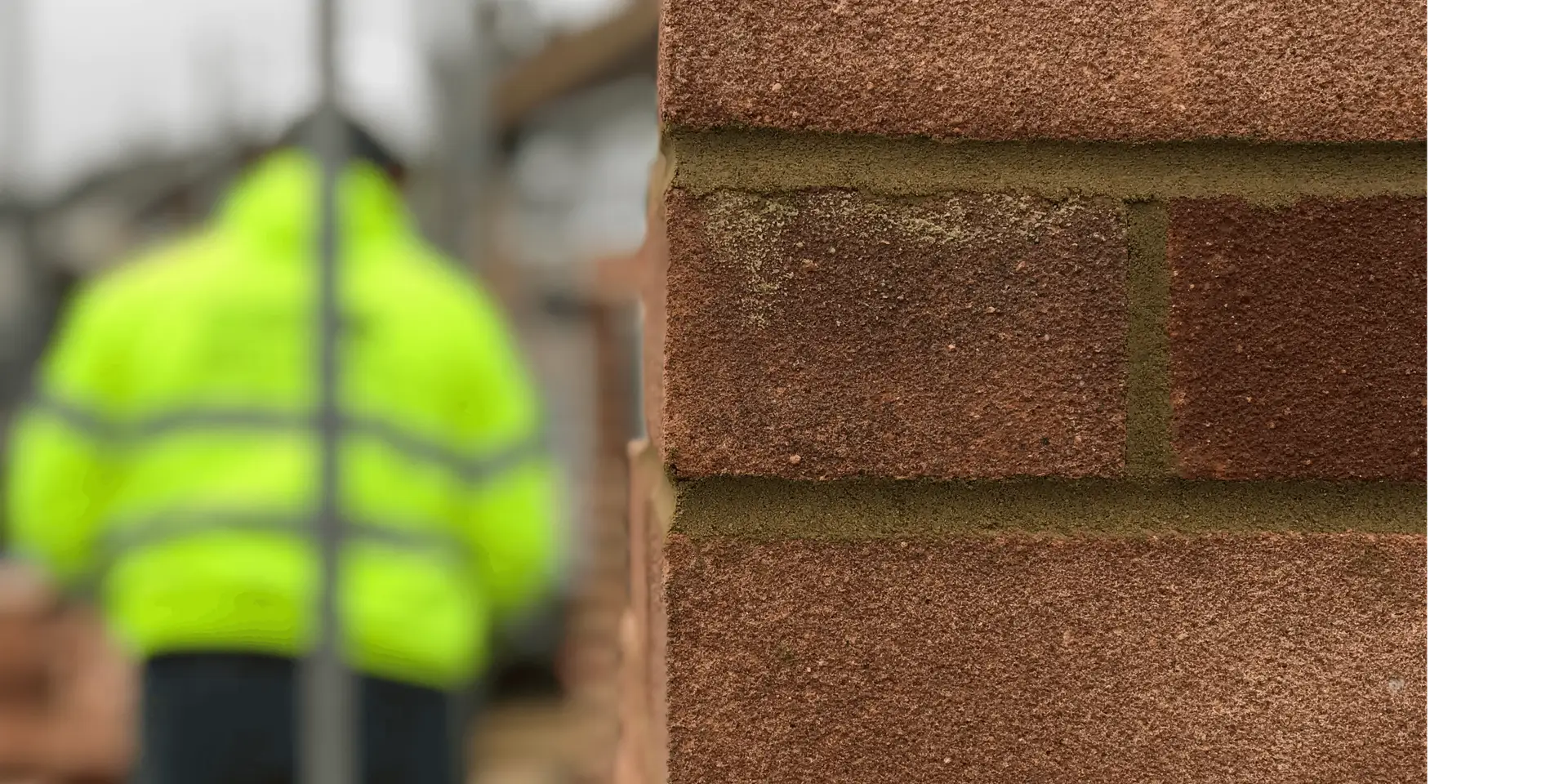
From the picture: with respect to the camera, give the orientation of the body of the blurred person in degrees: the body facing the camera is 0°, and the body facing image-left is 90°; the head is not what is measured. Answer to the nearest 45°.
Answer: approximately 180°

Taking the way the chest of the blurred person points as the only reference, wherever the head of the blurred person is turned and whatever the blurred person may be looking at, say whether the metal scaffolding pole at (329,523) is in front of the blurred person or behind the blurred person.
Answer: behind
